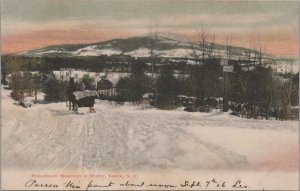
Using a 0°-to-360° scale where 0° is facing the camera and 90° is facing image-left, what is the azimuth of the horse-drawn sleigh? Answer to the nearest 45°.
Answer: approximately 45°

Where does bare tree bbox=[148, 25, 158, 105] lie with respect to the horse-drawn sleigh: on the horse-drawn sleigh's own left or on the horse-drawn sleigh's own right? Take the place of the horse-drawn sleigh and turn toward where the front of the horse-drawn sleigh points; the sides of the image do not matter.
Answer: on the horse-drawn sleigh's own right
